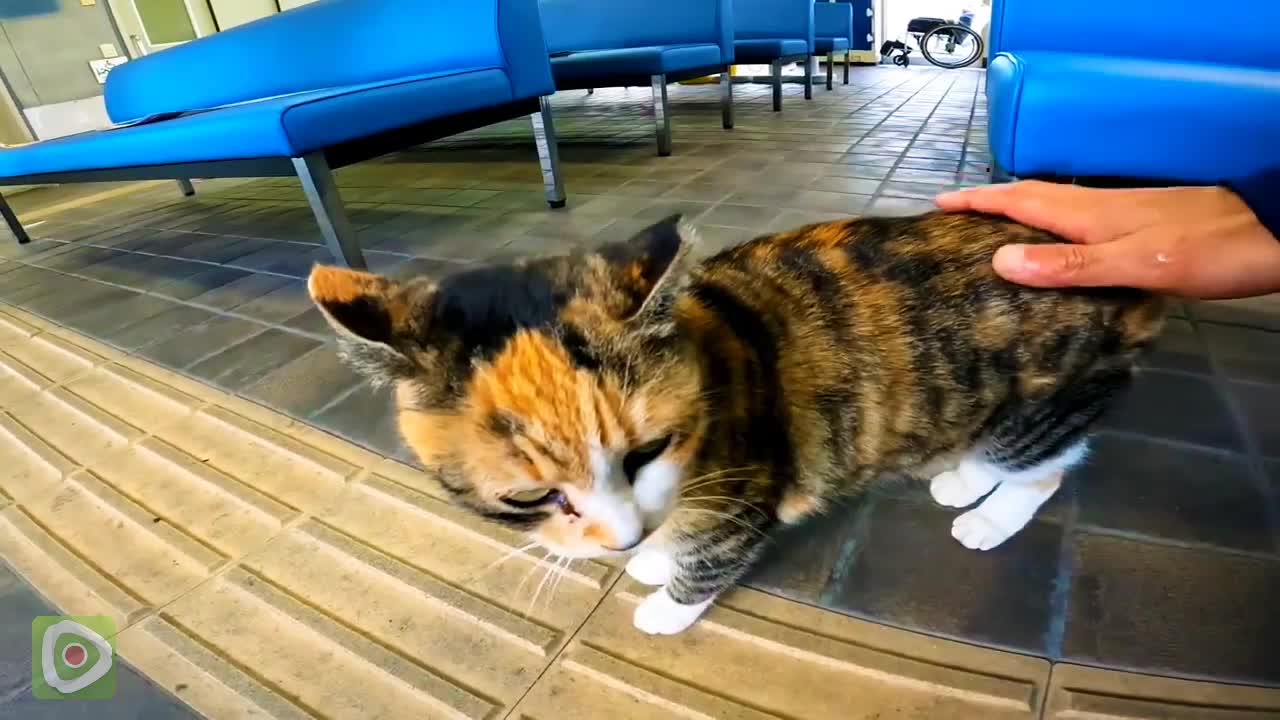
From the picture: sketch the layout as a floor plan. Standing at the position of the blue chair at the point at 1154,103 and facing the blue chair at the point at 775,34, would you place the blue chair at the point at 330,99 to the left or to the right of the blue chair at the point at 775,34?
left

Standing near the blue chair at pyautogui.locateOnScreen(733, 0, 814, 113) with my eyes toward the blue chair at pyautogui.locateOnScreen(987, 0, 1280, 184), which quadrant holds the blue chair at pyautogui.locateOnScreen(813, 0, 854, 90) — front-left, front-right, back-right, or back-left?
back-left

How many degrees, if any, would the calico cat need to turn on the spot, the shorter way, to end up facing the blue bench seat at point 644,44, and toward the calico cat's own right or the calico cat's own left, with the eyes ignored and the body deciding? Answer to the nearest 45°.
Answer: approximately 135° to the calico cat's own right

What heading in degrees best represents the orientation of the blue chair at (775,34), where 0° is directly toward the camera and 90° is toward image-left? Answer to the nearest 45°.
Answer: approximately 45°

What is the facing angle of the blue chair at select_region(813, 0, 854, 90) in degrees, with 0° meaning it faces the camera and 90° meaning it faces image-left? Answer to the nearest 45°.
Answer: approximately 45°

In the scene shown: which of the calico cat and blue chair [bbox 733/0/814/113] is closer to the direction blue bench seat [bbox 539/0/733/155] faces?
the calico cat

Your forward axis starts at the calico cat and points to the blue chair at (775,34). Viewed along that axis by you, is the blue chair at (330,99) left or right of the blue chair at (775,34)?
left

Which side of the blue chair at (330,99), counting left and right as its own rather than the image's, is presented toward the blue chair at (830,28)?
back

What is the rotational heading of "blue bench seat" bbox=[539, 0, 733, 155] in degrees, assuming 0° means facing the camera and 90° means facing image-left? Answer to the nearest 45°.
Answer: approximately 45°

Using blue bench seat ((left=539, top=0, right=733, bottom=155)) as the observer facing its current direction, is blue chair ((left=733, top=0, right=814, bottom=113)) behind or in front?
behind
